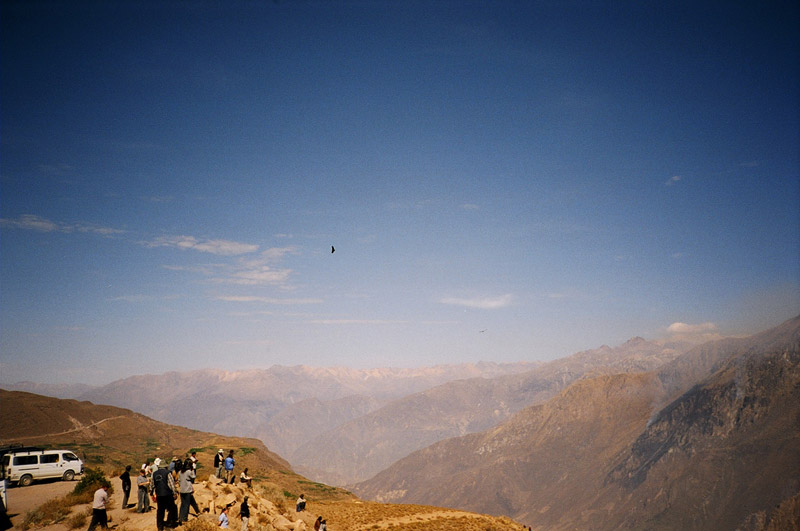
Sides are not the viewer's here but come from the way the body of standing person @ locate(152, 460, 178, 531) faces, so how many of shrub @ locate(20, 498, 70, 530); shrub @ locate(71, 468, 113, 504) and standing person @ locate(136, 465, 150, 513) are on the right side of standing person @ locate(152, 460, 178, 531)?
0

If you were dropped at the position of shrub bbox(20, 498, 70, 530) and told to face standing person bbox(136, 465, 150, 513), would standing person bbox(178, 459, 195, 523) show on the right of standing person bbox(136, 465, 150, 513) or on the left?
right

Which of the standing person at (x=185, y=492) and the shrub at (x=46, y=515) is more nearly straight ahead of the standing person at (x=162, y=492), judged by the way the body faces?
the standing person

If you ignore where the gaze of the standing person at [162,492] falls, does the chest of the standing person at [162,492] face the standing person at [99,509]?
no

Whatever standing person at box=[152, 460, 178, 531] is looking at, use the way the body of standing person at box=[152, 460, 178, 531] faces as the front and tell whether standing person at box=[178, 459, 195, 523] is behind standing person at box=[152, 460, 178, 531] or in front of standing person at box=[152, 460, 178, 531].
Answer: in front

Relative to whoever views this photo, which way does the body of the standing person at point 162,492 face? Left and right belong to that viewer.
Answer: facing away from the viewer and to the right of the viewer

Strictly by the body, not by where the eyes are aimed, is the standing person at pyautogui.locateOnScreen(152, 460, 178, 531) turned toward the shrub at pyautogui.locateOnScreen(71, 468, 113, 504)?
no

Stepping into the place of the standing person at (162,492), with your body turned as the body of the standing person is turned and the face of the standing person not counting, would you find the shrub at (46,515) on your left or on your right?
on your left

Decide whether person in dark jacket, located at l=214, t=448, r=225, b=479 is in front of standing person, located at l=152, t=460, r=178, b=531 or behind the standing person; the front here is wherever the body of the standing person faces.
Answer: in front

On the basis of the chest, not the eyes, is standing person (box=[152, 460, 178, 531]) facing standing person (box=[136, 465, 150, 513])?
no
